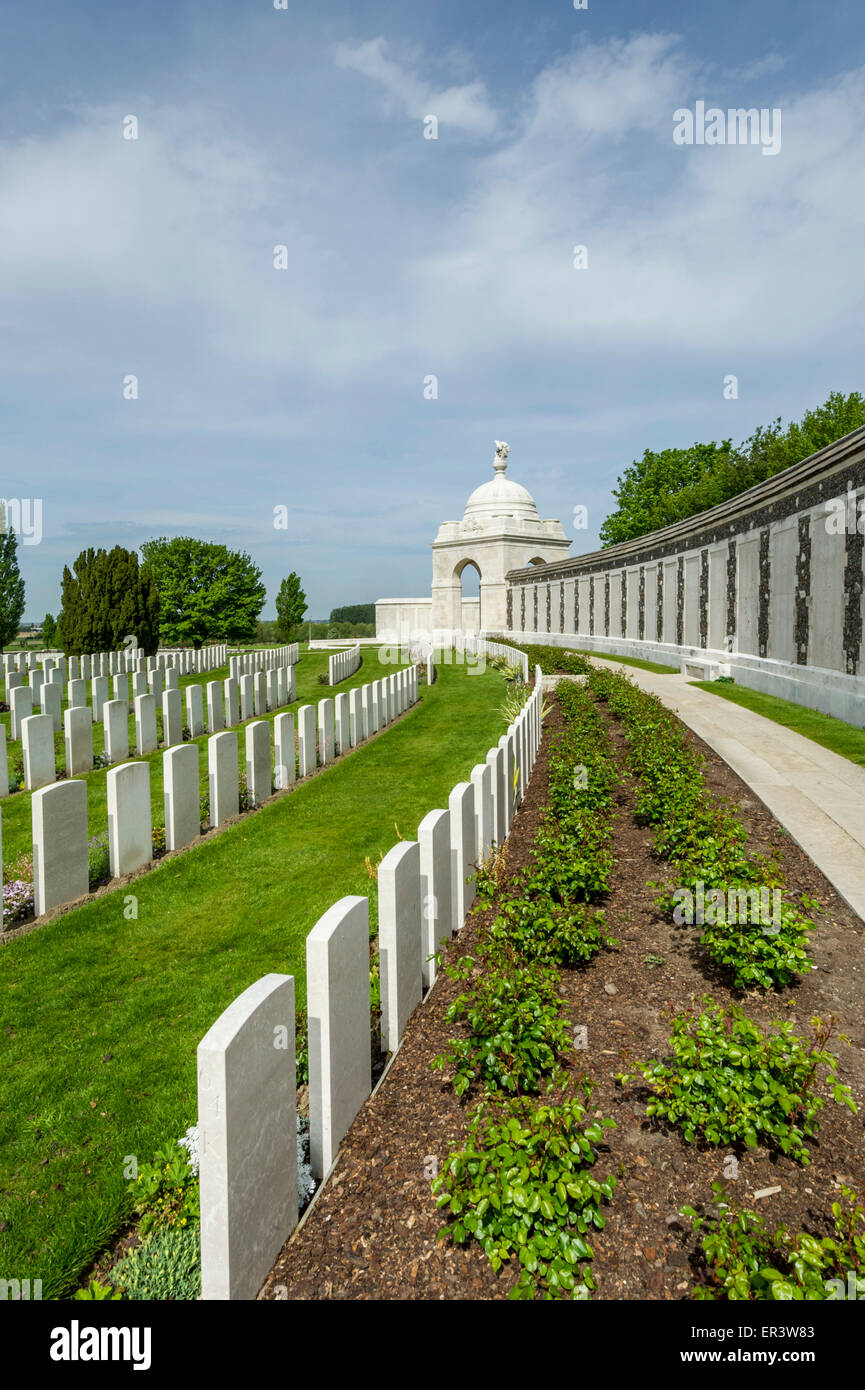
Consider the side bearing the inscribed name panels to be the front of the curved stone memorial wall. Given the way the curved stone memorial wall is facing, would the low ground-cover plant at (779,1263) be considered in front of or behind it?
in front

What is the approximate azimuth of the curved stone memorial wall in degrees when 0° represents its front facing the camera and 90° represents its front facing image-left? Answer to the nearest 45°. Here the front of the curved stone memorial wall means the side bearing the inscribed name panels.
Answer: approximately 45°

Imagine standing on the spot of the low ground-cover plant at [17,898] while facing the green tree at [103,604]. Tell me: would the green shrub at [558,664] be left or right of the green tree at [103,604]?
right
